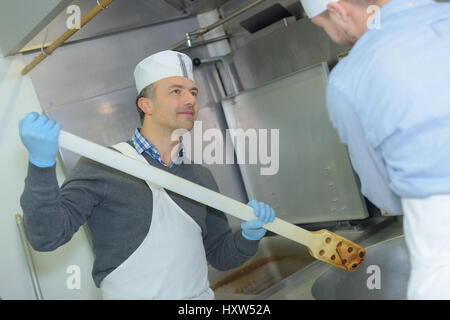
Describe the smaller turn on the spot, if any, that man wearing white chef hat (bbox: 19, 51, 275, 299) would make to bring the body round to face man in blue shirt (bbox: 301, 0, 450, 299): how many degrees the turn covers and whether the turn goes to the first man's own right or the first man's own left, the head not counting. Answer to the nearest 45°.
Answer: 0° — they already face them

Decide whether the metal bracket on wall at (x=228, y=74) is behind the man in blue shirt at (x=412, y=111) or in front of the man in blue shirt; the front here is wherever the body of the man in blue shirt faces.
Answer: in front

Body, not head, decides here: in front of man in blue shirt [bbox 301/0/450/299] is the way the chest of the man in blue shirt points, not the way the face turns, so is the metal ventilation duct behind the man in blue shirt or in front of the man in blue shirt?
in front

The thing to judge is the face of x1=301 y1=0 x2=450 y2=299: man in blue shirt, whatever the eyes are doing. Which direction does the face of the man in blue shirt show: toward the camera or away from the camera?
away from the camera

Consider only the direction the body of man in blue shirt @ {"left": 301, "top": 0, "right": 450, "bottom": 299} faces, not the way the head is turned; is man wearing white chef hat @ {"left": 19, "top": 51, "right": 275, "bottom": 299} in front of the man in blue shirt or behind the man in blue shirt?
in front

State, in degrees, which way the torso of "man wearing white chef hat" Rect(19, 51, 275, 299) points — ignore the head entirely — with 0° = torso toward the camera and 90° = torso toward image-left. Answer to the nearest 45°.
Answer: approximately 315°

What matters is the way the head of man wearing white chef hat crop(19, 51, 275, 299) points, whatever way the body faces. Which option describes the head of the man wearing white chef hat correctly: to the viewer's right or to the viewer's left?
to the viewer's right

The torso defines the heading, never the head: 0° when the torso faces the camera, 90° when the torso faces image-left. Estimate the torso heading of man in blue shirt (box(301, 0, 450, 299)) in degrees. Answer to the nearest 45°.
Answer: approximately 135°

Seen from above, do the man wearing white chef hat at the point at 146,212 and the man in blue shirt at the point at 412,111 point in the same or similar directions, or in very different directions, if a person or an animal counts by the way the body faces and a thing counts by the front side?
very different directions
